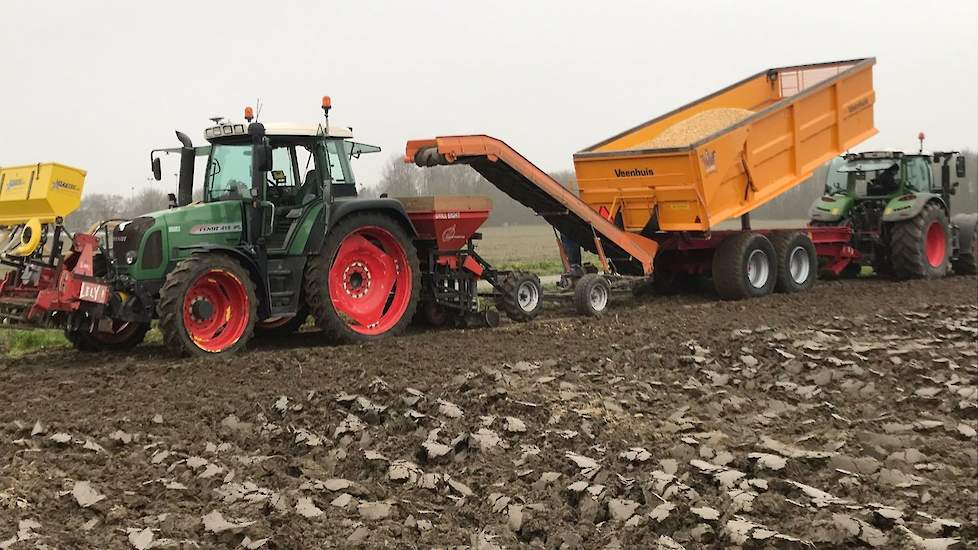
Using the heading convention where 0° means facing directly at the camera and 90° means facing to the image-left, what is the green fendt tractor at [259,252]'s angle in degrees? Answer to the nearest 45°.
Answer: approximately 45°

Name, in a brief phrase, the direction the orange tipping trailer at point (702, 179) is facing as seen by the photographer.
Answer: facing away from the viewer and to the right of the viewer

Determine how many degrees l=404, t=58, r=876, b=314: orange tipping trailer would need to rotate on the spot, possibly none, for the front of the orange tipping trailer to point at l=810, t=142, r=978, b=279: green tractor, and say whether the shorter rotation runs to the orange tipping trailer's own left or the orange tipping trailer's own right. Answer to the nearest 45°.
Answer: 0° — it already faces it

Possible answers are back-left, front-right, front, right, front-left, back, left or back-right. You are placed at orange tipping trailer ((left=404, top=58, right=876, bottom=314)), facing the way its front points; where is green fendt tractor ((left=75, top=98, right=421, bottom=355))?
back

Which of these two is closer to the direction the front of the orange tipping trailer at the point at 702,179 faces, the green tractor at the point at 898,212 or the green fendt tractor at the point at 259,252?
the green tractor

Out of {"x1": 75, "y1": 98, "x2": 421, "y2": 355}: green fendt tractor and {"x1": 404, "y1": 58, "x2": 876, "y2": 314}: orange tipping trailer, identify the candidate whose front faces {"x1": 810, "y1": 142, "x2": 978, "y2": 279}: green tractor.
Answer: the orange tipping trailer
